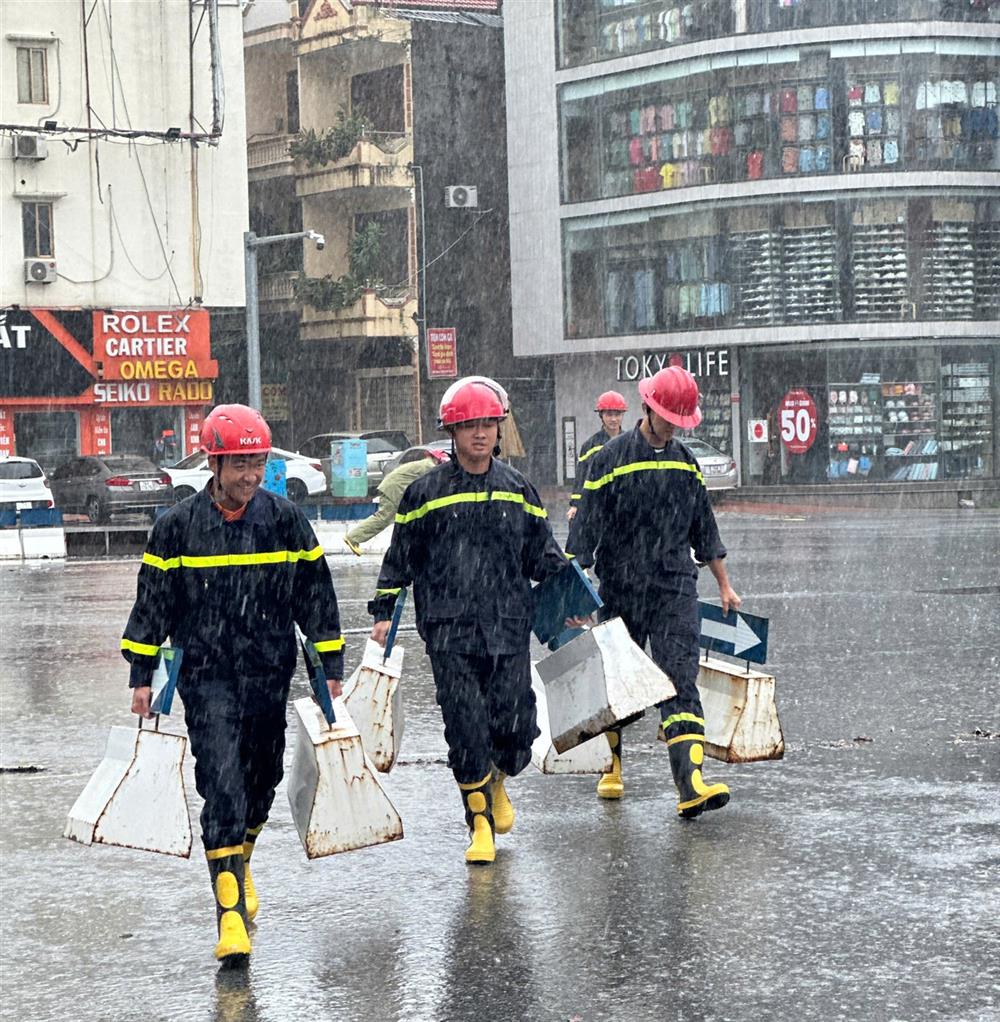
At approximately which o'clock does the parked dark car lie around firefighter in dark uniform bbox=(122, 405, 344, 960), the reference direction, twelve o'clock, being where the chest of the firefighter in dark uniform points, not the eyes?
The parked dark car is roughly at 6 o'clock from the firefighter in dark uniform.

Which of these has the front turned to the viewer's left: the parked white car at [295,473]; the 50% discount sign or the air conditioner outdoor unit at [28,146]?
the parked white car

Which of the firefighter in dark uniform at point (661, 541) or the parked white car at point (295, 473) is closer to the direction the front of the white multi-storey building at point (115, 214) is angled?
the firefighter in dark uniform

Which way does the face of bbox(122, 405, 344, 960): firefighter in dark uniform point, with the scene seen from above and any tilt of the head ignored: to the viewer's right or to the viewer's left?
to the viewer's right

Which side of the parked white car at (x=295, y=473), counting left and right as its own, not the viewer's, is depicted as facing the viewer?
left

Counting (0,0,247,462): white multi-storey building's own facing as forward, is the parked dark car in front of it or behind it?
in front
